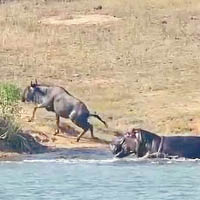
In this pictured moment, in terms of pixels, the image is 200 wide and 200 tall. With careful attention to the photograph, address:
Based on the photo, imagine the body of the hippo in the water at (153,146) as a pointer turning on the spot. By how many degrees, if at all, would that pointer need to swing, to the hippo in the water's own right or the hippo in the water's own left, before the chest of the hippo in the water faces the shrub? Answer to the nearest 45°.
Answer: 0° — it already faces it

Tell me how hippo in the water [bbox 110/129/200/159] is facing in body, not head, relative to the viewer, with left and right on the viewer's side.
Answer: facing to the left of the viewer
